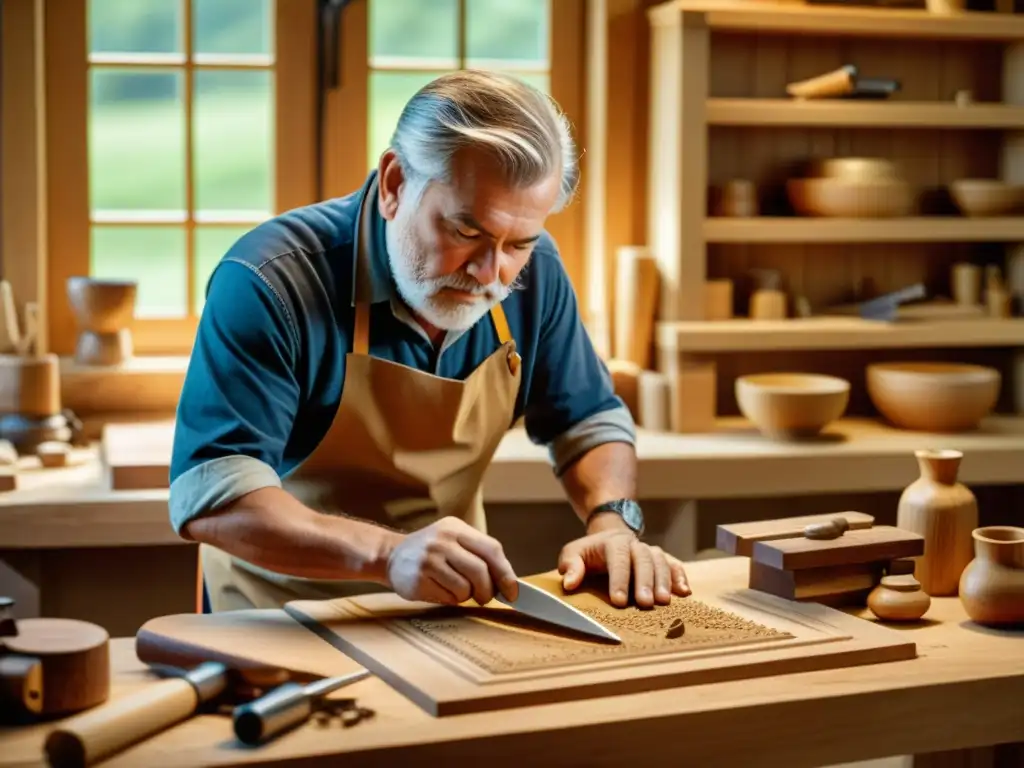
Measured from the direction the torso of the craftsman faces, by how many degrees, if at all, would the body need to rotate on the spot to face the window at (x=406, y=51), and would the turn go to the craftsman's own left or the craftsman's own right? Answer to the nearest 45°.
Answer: approximately 135° to the craftsman's own left

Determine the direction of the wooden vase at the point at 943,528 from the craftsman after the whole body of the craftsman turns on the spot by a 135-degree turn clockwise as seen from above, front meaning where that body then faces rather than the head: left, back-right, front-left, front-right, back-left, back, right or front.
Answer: back

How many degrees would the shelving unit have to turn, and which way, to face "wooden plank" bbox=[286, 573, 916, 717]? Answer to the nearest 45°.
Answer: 0° — it already faces it

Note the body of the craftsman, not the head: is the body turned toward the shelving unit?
no

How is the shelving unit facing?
toward the camera

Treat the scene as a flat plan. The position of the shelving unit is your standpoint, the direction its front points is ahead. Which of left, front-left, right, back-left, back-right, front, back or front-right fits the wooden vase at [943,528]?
front

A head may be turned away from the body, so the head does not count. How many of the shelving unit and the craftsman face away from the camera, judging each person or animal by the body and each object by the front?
0

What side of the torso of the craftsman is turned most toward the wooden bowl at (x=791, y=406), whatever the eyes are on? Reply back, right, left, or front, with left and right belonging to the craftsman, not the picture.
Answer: left

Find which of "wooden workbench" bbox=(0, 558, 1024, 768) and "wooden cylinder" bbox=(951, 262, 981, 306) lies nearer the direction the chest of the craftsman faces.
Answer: the wooden workbench

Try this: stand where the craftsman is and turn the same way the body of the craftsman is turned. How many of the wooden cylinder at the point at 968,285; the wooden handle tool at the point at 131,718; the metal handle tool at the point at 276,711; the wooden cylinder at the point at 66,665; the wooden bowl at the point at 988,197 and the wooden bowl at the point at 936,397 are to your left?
3

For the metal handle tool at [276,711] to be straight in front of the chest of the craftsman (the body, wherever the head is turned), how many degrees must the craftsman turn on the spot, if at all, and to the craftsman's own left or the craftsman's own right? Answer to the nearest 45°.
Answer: approximately 45° to the craftsman's own right

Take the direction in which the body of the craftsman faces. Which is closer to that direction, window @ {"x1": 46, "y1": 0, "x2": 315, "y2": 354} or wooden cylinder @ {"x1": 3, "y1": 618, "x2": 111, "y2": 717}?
the wooden cylinder

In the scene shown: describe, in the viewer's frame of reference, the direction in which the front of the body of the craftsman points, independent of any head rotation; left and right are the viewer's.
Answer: facing the viewer and to the right of the viewer

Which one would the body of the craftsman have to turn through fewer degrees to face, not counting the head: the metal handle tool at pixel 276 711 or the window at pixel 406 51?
the metal handle tool

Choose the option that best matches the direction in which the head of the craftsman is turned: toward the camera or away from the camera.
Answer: toward the camera

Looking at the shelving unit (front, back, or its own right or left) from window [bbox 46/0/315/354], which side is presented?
right

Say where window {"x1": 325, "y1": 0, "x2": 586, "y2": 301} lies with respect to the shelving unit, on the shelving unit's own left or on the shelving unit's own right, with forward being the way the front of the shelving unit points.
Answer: on the shelving unit's own right
